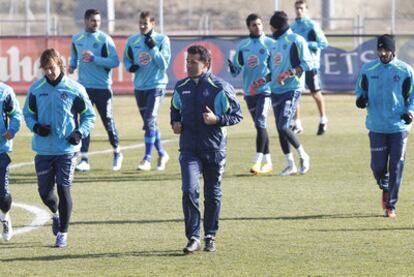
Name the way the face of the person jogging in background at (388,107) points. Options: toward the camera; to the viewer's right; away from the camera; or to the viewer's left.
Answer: toward the camera

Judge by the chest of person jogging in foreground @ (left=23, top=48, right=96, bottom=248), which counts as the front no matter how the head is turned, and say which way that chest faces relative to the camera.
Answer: toward the camera

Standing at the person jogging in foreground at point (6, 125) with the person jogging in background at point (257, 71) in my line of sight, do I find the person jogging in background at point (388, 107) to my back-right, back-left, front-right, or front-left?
front-right

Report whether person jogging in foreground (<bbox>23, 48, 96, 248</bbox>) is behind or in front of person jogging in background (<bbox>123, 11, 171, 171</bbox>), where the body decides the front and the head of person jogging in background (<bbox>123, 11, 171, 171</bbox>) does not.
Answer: in front

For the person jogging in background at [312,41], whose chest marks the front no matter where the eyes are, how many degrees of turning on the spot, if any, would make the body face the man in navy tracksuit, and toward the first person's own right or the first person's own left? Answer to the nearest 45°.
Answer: approximately 45° to the first person's own left

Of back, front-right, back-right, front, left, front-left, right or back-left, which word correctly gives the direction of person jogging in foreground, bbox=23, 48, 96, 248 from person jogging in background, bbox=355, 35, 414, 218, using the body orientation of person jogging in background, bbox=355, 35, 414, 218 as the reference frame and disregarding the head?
front-right

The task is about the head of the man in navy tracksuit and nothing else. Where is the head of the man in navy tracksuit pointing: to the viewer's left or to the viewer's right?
to the viewer's left

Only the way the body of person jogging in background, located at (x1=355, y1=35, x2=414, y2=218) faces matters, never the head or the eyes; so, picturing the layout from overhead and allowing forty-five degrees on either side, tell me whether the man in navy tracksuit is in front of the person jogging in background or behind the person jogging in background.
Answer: in front

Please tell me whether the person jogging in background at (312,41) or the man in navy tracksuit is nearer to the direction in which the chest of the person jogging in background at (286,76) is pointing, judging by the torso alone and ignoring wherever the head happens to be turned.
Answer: the man in navy tracksuit

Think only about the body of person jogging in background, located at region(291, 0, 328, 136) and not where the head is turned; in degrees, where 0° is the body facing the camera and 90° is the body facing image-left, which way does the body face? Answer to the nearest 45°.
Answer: approximately 45°

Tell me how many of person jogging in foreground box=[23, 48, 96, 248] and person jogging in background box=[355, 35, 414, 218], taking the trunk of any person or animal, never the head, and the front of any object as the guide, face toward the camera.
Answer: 2

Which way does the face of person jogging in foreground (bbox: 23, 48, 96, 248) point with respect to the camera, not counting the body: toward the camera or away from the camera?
toward the camera

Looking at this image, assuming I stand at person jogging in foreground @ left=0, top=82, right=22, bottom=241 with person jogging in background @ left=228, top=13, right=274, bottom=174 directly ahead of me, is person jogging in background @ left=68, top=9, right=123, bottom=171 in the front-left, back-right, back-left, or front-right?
front-left

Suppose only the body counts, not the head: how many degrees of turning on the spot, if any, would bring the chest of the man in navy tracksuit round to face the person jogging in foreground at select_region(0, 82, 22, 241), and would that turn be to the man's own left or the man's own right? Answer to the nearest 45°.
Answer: approximately 45° to the man's own right

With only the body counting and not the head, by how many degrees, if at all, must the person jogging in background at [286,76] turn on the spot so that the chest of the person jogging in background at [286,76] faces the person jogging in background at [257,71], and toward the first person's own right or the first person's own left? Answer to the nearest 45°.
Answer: approximately 90° to the first person's own right

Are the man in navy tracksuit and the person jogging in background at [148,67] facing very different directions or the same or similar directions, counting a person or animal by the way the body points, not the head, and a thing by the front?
same or similar directions

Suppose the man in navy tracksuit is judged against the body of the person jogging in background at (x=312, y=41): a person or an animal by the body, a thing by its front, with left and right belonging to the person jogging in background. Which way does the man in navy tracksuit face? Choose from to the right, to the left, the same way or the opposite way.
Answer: the same way
